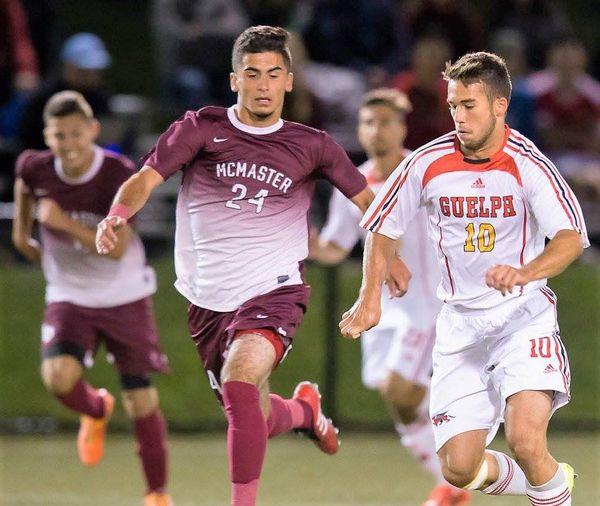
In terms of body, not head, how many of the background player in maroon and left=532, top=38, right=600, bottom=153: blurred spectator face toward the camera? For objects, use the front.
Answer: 2

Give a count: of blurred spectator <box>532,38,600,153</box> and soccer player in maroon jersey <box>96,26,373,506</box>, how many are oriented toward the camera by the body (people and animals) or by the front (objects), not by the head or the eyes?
2

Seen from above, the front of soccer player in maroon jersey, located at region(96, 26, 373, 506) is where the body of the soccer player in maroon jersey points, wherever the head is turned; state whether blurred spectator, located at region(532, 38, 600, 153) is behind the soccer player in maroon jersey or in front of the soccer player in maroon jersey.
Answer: behind

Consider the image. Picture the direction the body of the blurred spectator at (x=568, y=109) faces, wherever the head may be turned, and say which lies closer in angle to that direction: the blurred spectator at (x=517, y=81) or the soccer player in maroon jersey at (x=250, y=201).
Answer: the soccer player in maroon jersey

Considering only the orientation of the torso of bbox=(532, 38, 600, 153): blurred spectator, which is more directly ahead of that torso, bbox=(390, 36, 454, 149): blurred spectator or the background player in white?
the background player in white

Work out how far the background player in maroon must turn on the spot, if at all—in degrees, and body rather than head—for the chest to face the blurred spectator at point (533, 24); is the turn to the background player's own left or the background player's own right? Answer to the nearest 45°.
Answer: approximately 135° to the background player's own left

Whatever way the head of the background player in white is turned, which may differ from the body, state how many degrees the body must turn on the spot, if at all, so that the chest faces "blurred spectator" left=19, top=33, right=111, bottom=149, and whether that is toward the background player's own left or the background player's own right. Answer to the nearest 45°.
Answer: approximately 90° to the background player's own right

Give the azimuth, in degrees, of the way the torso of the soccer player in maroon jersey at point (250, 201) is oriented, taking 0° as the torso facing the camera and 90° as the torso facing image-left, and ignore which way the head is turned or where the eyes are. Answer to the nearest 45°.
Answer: approximately 0°
